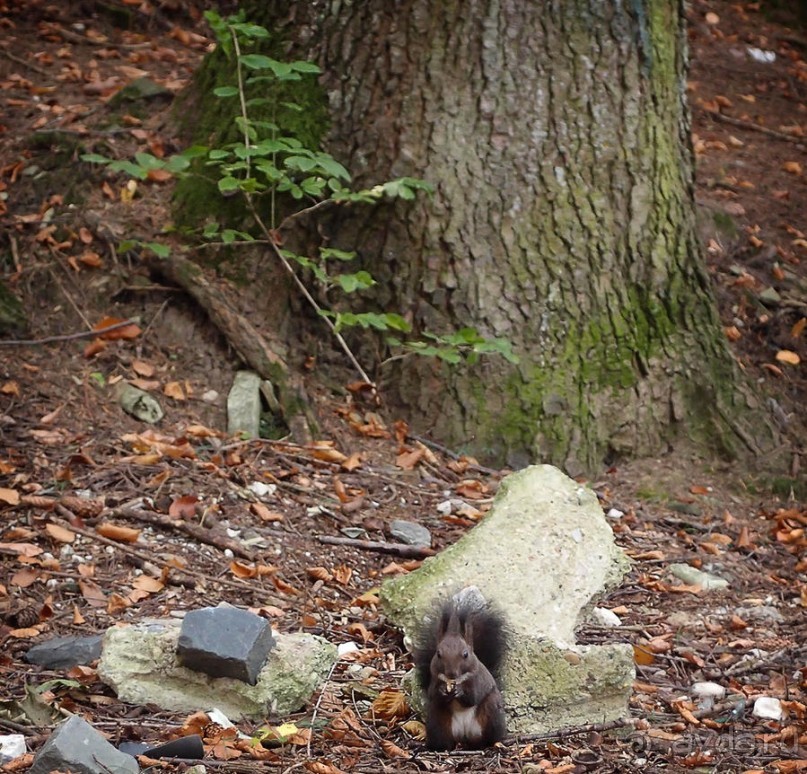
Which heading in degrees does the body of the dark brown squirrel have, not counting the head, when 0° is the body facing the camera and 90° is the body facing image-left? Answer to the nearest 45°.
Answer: approximately 0°

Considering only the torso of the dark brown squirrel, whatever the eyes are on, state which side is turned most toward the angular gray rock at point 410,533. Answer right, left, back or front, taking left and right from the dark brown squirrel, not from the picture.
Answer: back

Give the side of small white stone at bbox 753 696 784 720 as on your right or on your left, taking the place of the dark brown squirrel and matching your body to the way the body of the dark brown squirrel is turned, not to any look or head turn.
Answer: on your left

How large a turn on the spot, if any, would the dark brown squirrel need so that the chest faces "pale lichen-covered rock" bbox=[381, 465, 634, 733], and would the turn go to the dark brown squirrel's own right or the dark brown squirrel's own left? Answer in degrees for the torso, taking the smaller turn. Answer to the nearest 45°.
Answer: approximately 180°

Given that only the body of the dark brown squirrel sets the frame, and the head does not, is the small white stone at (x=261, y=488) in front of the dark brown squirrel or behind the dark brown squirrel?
behind

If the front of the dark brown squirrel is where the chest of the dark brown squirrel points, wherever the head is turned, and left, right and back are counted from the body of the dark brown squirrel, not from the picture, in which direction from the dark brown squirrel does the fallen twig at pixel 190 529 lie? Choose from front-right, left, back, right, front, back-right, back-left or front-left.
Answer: back-right

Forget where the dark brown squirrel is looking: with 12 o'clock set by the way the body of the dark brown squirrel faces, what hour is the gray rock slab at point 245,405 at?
The gray rock slab is roughly at 5 o'clock from the dark brown squirrel.

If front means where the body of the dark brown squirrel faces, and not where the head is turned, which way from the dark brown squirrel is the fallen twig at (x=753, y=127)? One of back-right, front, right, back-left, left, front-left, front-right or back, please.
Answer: back

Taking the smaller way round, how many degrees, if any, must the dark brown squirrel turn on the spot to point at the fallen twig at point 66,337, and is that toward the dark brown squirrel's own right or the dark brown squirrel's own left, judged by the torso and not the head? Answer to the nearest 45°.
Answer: approximately 135° to the dark brown squirrel's own right

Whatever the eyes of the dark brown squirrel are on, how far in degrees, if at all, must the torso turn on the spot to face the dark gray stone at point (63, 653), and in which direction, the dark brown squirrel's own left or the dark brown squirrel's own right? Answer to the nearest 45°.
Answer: approximately 90° to the dark brown squirrel's own right

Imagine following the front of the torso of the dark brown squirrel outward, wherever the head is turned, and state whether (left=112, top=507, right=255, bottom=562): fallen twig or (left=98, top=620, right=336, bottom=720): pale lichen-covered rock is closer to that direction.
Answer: the pale lichen-covered rock
